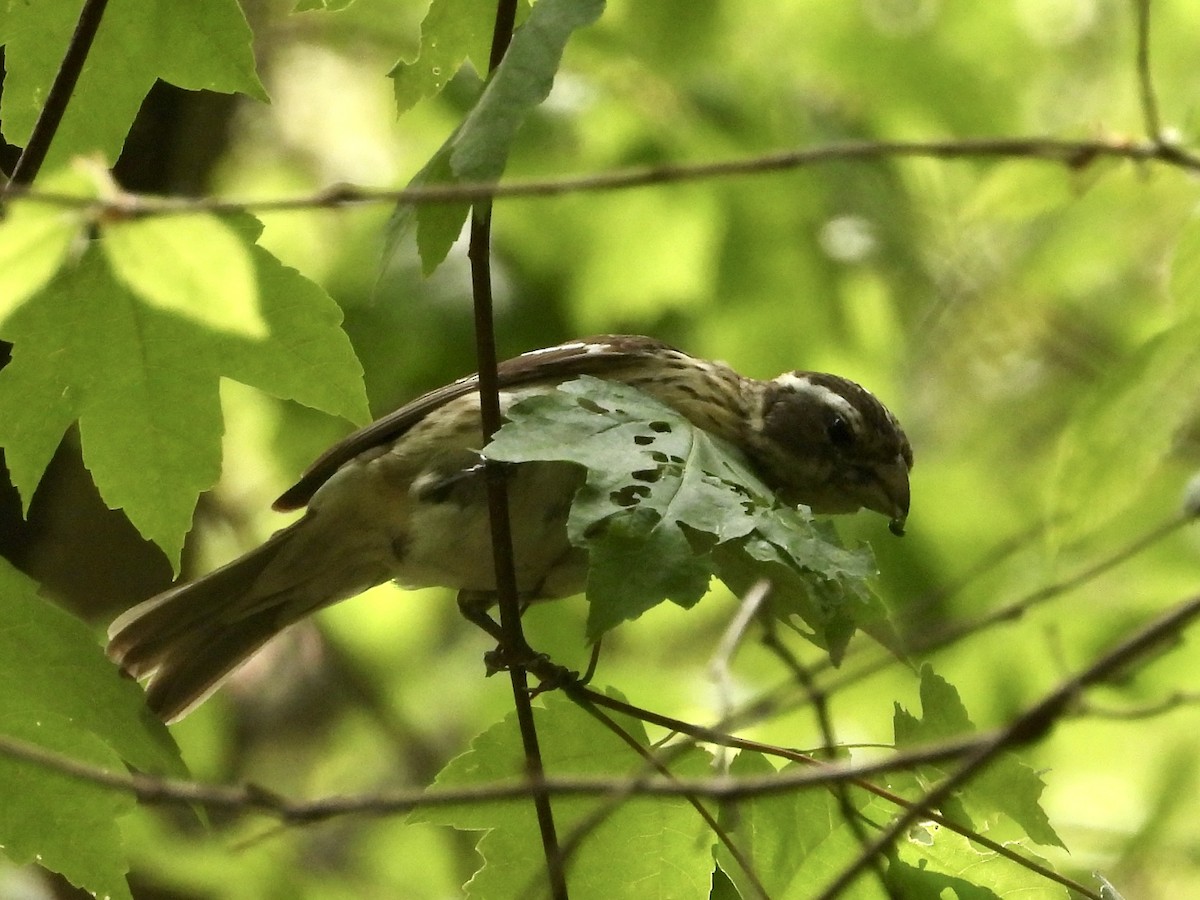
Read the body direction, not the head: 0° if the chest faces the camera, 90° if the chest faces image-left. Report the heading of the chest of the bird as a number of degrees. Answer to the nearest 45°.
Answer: approximately 270°

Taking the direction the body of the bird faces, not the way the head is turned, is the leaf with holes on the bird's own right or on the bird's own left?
on the bird's own right

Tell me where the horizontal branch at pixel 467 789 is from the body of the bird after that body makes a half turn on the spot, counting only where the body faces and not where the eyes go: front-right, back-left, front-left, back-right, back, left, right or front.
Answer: left
